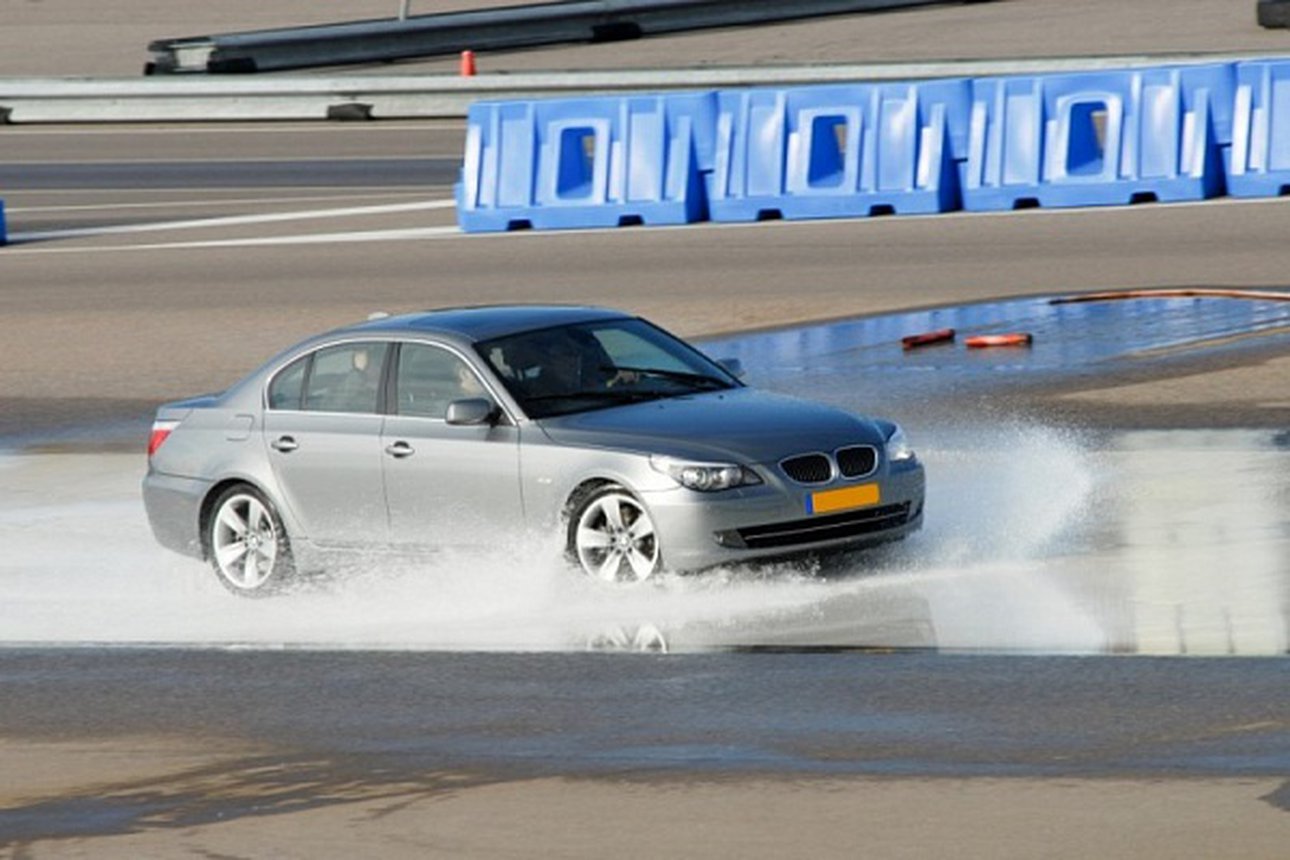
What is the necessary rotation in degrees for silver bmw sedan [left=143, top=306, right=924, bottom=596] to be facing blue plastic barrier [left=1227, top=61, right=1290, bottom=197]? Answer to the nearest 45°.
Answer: approximately 90° to its left

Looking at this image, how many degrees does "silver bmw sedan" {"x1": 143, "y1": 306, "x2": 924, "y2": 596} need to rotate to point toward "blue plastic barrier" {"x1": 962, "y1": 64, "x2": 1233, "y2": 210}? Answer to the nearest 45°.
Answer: approximately 90° to its left

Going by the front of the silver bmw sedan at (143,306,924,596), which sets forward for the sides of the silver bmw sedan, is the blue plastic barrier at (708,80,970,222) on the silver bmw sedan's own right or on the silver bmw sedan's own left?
on the silver bmw sedan's own left

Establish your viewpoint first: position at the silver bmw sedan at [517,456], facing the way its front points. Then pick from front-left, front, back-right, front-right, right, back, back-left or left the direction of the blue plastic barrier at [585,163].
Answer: back-left

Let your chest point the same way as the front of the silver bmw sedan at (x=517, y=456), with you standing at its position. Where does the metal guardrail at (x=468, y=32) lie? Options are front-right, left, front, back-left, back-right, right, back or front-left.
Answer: back-left

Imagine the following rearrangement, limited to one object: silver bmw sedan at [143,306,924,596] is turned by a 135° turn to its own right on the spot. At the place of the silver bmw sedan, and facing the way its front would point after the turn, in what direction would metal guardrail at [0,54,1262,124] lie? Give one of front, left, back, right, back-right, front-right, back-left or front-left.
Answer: right
